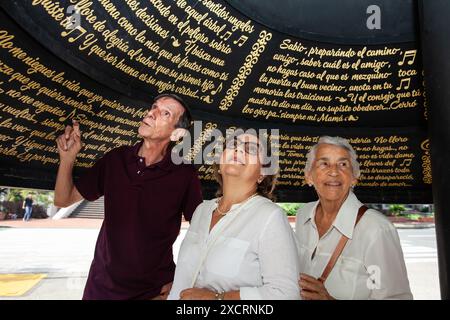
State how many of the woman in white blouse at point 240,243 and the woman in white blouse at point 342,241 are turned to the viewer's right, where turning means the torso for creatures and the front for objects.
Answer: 0

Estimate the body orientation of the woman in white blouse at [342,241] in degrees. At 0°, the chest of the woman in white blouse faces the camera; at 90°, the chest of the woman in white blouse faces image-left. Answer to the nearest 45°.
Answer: approximately 45°

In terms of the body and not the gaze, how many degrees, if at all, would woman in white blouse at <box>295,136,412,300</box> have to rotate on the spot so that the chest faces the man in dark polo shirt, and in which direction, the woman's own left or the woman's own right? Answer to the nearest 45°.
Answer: approximately 45° to the woman's own right

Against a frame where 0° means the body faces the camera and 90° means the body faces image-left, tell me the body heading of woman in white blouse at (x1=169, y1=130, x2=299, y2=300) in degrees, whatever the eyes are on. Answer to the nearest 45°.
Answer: approximately 45°

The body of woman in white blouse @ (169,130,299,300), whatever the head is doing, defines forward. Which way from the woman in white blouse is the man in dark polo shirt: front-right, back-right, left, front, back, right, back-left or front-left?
right
